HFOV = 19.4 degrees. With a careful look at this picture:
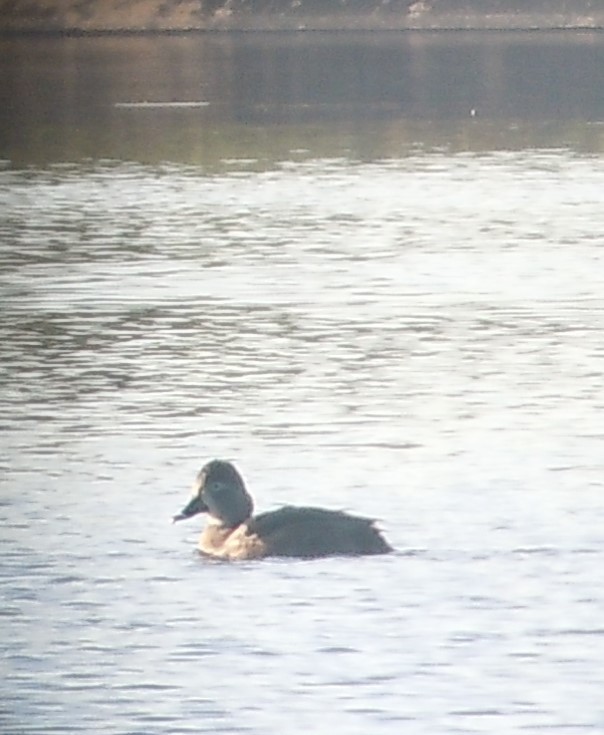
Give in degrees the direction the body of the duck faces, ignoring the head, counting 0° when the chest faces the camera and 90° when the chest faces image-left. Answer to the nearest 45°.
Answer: approximately 90°
